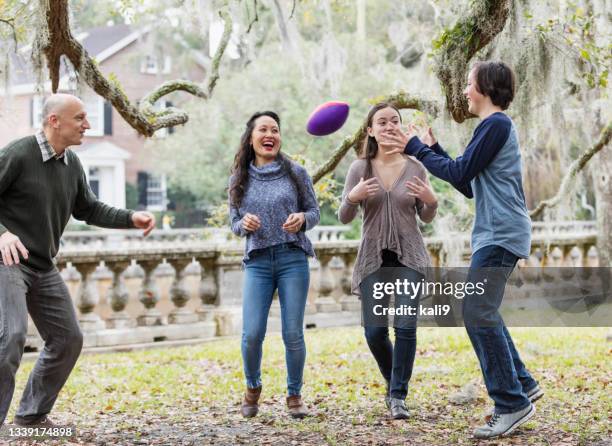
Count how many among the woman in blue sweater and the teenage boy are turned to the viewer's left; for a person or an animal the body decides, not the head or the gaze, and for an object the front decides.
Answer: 1

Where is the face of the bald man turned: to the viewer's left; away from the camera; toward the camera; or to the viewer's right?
to the viewer's right

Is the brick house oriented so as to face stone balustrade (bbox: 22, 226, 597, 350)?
yes

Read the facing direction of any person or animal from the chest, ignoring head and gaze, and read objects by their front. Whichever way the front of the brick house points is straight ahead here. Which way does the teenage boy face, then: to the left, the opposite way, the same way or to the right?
to the right

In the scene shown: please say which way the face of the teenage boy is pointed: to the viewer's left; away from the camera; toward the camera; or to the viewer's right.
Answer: to the viewer's left

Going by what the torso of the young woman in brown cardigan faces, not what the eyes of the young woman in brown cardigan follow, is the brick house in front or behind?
behind

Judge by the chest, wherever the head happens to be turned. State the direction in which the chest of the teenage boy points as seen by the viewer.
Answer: to the viewer's left

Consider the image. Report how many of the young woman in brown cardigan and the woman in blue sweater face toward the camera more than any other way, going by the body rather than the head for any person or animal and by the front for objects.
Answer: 2

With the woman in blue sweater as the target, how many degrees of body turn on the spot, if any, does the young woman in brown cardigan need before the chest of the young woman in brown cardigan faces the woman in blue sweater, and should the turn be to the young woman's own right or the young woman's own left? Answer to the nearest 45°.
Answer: approximately 90° to the young woman's own right
